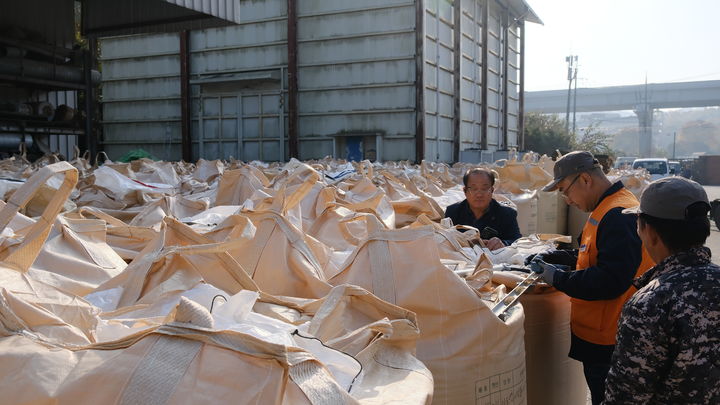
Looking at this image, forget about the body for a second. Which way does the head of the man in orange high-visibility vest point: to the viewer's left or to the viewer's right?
to the viewer's left

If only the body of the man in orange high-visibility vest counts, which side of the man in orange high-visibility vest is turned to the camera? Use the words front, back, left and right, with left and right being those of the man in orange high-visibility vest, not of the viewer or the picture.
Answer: left

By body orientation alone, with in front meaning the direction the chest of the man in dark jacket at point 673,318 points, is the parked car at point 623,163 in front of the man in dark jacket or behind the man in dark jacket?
in front

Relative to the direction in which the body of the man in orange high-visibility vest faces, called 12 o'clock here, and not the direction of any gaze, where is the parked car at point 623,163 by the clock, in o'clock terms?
The parked car is roughly at 3 o'clock from the man in orange high-visibility vest.

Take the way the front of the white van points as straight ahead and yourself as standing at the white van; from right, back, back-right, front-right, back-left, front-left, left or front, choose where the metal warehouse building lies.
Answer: right

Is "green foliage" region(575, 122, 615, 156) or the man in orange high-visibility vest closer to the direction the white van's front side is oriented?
the man in orange high-visibility vest

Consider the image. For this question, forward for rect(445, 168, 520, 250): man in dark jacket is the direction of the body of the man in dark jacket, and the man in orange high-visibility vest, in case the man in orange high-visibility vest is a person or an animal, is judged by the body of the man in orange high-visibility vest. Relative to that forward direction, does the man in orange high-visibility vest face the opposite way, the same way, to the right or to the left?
to the right

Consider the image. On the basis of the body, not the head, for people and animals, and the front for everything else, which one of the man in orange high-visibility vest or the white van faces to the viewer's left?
the man in orange high-visibility vest

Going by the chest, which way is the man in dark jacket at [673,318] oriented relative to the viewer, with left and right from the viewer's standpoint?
facing away from the viewer and to the left of the viewer

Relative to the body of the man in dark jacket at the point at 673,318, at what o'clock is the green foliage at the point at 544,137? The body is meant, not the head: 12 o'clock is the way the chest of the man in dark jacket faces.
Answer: The green foliage is roughly at 1 o'clock from the man in dark jacket.

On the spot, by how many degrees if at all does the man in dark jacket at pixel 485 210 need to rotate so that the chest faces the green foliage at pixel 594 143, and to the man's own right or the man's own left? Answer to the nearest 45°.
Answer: approximately 180°

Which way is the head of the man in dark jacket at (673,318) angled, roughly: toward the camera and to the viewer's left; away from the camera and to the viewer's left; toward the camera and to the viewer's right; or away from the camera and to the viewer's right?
away from the camera and to the viewer's left
